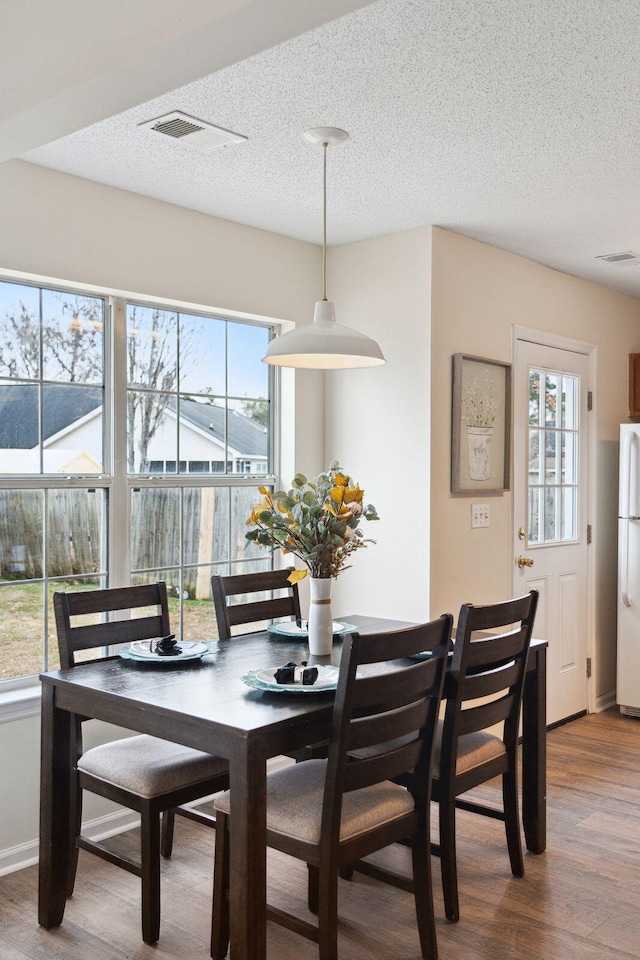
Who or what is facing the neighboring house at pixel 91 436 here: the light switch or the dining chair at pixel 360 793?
the dining chair

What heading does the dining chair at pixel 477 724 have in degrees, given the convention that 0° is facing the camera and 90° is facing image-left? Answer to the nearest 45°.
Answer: approximately 135°

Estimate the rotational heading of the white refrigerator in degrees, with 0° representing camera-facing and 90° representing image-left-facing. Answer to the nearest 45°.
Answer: approximately 45°

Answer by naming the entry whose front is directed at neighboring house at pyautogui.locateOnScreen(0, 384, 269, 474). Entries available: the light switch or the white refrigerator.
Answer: the white refrigerator

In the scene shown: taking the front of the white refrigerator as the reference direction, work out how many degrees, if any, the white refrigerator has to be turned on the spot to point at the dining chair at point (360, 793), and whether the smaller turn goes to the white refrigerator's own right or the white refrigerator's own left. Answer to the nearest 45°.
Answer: approximately 45° to the white refrigerator's own left

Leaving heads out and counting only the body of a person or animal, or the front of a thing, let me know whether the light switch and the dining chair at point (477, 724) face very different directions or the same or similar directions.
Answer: very different directions

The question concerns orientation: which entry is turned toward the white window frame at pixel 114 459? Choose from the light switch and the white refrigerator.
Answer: the white refrigerator

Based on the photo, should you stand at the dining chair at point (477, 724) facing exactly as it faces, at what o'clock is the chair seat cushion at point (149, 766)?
The chair seat cushion is roughly at 10 o'clock from the dining chair.

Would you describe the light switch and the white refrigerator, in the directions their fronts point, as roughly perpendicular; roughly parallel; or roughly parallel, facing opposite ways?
roughly perpendicular

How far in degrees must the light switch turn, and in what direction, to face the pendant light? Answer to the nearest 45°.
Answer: approximately 45° to its right
